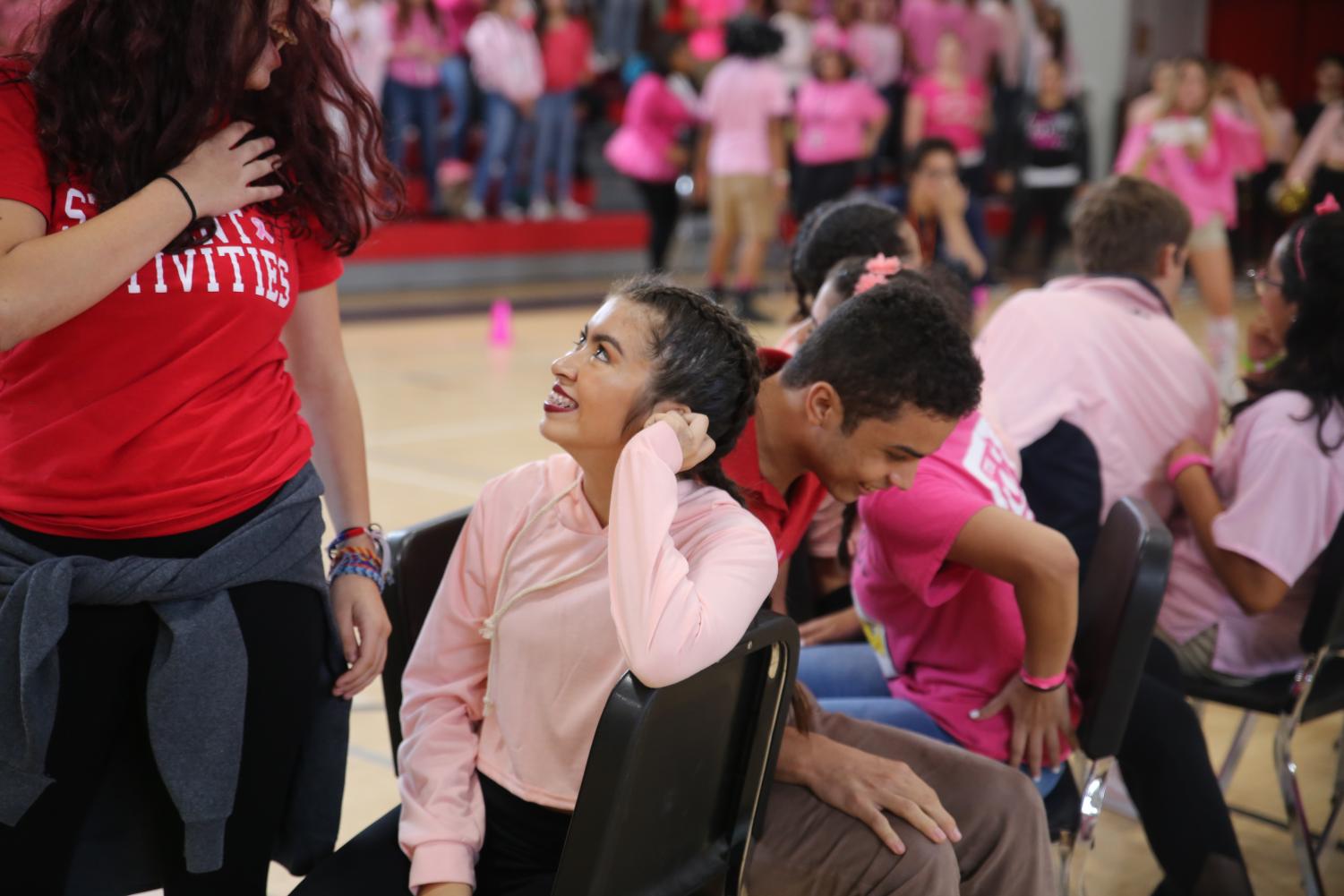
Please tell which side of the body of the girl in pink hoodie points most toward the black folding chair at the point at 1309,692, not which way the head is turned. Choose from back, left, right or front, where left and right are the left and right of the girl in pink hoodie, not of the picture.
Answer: back

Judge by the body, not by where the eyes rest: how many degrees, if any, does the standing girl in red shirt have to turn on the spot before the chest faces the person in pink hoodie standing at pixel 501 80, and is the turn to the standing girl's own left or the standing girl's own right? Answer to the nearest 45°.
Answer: approximately 180°

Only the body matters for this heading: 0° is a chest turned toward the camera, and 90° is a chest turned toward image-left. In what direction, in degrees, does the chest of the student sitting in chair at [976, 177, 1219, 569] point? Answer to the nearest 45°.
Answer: approximately 225°

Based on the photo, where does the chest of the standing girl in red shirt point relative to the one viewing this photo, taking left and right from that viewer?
facing the viewer

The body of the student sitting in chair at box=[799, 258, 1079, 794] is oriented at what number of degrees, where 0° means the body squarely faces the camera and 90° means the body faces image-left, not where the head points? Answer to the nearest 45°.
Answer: approximately 90°

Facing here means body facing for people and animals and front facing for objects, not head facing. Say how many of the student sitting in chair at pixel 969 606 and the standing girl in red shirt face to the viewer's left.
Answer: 1

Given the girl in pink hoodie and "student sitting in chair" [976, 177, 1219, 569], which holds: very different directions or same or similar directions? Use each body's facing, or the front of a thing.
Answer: very different directions

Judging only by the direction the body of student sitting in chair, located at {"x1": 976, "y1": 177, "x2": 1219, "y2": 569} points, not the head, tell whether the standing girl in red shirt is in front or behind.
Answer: behind
